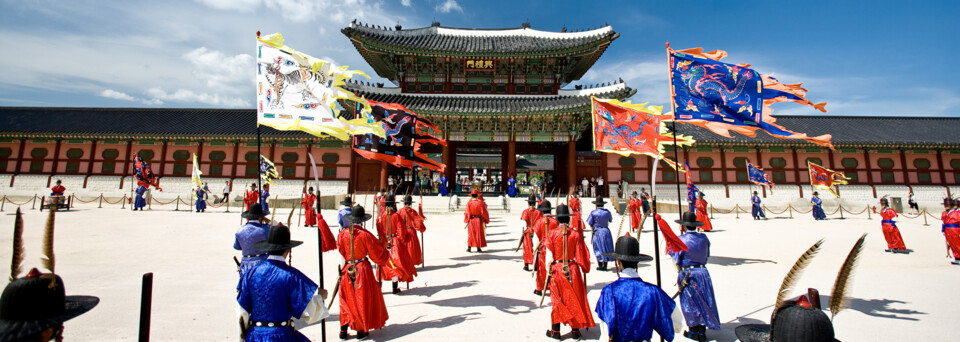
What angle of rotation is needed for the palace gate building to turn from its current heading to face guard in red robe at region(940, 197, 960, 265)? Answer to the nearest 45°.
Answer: approximately 45° to its left

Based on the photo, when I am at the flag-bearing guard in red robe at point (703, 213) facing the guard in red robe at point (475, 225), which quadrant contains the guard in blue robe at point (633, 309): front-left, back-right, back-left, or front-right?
front-left

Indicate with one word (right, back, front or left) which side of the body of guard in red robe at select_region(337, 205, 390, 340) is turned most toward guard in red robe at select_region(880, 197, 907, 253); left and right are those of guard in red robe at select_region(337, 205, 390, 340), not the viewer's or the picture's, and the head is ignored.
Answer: right

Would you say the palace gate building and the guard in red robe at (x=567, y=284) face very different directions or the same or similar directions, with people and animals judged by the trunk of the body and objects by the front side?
very different directions

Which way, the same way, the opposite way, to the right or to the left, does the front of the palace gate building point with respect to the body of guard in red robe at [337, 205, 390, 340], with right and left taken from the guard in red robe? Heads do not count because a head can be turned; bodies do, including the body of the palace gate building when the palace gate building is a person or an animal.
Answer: the opposite way

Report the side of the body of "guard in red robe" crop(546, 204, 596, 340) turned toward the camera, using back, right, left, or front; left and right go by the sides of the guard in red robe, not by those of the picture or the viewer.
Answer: back

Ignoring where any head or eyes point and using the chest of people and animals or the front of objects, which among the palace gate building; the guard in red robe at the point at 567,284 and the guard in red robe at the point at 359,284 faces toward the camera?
the palace gate building

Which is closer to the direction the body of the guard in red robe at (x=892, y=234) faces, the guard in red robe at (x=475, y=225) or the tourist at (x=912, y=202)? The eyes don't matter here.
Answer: the guard in red robe

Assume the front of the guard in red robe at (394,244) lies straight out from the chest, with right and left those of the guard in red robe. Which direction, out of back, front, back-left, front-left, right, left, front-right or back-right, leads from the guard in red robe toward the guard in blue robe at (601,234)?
right

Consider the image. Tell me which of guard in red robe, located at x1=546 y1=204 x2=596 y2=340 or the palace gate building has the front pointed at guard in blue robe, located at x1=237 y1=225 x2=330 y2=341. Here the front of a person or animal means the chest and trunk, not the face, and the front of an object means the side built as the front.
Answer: the palace gate building

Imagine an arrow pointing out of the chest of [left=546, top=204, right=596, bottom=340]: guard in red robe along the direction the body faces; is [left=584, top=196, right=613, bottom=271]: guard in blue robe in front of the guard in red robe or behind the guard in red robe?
in front

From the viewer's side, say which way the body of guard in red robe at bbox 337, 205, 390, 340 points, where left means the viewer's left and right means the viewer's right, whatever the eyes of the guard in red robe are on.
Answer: facing away from the viewer

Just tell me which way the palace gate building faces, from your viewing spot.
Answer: facing the viewer

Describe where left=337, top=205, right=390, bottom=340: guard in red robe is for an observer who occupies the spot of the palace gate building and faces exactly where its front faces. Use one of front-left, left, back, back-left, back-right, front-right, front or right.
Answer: front

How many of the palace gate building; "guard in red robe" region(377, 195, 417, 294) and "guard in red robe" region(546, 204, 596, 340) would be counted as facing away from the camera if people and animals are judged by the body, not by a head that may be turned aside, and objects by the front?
2
